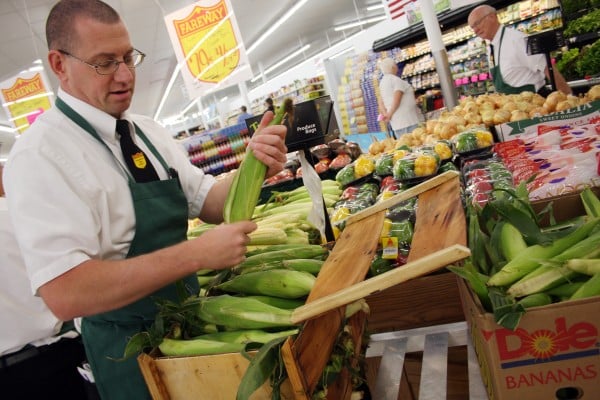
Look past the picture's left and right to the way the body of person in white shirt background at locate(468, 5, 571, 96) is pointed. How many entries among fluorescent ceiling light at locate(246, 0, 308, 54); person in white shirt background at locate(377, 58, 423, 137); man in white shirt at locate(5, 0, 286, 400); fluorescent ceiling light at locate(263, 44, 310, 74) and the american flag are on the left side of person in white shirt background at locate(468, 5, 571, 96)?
1

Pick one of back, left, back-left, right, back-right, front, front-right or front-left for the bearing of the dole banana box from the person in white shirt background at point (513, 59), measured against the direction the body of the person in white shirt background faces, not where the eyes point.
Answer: left

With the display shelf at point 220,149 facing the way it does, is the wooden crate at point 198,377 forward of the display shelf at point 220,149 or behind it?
forward

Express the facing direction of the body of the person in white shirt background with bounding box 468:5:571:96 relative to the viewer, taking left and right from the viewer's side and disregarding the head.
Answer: facing to the left of the viewer

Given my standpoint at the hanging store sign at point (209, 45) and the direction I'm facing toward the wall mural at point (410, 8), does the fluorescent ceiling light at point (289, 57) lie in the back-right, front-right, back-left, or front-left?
front-left

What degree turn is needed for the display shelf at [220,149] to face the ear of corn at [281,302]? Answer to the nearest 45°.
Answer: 0° — it already faces it

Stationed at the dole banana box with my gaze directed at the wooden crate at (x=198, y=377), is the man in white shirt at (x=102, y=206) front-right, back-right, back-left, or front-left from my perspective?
front-right

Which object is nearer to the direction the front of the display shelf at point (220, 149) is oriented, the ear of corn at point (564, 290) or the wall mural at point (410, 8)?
the ear of corn

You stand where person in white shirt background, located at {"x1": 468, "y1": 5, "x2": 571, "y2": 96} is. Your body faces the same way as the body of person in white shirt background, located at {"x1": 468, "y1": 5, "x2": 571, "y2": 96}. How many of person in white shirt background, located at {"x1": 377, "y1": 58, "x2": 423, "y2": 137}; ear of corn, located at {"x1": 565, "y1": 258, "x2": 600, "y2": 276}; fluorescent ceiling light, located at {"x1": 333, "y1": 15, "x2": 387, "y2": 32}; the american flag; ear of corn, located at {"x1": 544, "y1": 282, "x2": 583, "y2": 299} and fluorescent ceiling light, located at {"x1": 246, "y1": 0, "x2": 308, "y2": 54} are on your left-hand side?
2

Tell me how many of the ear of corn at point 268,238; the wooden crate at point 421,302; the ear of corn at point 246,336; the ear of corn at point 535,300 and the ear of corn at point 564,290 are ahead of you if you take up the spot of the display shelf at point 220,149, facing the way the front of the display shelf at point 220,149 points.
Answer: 5

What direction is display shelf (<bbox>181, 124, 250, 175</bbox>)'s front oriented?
toward the camera

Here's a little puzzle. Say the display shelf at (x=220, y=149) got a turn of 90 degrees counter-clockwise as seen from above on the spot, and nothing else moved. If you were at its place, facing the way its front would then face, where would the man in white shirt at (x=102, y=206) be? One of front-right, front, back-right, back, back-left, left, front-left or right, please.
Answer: right

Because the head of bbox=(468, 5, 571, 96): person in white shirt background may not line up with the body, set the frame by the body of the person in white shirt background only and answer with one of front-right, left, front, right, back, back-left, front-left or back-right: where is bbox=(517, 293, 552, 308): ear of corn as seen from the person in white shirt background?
left
